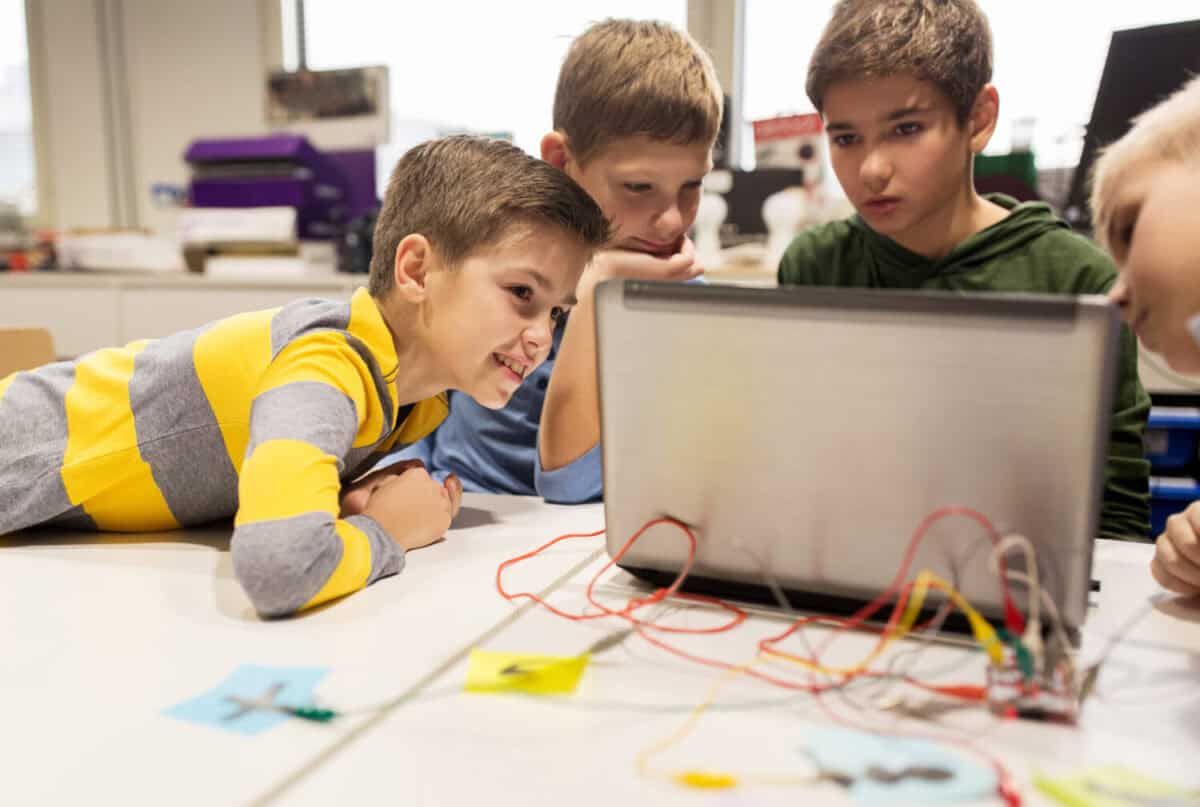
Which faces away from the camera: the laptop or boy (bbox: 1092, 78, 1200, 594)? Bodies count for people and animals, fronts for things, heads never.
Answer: the laptop

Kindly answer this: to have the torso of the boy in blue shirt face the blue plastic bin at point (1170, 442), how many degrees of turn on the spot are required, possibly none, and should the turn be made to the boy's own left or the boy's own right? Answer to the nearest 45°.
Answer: approximately 90° to the boy's own left

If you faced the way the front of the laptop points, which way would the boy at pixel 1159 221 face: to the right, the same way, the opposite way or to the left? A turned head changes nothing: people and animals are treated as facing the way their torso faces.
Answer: to the left

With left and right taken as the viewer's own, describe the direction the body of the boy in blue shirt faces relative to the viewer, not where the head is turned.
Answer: facing the viewer and to the right of the viewer

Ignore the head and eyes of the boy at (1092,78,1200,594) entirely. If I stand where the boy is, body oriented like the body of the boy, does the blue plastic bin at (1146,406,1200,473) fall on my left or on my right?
on my right

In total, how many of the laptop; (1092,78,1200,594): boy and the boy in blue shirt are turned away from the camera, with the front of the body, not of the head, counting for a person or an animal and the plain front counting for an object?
1

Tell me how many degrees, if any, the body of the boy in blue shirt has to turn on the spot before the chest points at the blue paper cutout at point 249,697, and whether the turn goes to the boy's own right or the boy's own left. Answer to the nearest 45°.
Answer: approximately 45° to the boy's own right

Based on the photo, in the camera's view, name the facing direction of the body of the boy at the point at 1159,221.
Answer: to the viewer's left

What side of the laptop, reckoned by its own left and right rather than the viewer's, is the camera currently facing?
back

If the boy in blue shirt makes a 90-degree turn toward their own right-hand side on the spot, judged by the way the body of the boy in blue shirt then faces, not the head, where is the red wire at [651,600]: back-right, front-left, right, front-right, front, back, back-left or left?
front-left
